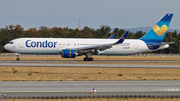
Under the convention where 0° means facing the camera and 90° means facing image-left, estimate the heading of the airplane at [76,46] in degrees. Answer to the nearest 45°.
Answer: approximately 90°
